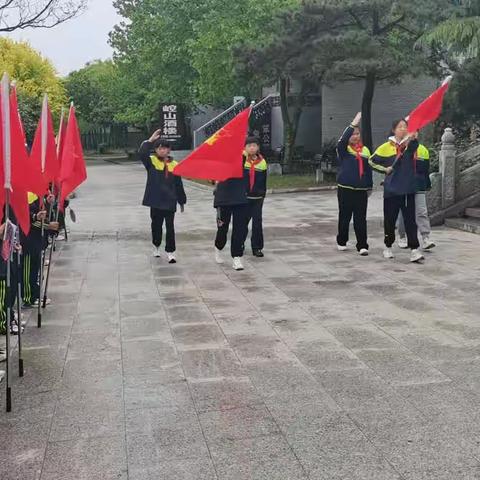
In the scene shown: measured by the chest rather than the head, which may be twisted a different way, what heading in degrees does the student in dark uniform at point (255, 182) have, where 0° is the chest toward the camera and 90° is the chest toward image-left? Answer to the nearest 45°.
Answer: approximately 0°

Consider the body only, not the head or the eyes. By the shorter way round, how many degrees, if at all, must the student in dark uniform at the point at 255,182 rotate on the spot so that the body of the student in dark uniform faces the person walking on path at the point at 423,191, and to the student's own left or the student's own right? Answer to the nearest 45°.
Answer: approximately 90° to the student's own left

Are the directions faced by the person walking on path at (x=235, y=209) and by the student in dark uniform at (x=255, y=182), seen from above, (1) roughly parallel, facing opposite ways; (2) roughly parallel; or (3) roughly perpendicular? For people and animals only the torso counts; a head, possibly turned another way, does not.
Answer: roughly parallel

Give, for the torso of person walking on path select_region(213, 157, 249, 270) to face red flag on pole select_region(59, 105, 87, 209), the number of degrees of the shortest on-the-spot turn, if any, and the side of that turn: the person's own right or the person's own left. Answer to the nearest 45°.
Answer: approximately 45° to the person's own right

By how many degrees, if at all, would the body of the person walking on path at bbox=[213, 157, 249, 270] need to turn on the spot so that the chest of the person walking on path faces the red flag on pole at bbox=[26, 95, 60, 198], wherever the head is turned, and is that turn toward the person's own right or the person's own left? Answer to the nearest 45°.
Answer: approximately 45° to the person's own right

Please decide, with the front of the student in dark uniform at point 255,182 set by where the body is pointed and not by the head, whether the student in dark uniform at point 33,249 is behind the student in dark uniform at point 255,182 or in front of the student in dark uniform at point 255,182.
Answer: in front

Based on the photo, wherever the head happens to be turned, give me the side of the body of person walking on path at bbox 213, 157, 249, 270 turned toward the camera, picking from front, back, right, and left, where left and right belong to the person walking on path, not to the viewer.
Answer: front

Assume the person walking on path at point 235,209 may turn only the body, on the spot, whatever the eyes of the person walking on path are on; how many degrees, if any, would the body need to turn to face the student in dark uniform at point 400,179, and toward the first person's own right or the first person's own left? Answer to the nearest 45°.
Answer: approximately 90° to the first person's own left

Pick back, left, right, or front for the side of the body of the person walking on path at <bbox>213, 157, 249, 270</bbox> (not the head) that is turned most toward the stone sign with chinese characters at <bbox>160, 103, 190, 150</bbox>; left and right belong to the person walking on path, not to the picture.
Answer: back

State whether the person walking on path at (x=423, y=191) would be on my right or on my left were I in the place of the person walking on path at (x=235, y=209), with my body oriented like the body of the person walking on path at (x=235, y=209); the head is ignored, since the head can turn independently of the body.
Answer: on my left

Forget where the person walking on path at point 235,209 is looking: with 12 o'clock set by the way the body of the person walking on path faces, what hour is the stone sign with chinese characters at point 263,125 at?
The stone sign with chinese characters is roughly at 6 o'clock from the person walking on path.

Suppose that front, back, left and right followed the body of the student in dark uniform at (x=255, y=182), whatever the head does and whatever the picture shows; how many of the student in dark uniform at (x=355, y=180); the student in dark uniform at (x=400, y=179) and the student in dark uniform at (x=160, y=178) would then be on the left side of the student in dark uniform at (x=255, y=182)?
2

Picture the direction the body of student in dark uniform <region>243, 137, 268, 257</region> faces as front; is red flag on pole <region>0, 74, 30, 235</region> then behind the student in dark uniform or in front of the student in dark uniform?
in front

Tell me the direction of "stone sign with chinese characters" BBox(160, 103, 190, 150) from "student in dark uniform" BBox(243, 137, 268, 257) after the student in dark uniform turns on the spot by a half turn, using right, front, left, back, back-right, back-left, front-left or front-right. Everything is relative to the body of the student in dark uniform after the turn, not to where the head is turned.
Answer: front

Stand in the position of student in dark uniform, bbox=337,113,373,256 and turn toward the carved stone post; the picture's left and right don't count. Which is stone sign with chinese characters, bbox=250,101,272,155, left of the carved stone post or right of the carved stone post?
left

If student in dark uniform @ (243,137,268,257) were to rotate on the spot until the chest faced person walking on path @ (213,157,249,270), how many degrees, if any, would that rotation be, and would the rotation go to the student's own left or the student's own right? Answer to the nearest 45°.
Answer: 0° — they already face them
